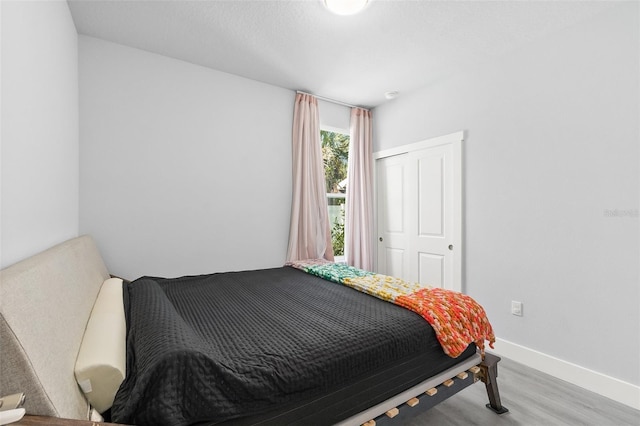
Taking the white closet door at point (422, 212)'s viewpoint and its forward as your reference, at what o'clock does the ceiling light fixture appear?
The ceiling light fixture is roughly at 11 o'clock from the white closet door.

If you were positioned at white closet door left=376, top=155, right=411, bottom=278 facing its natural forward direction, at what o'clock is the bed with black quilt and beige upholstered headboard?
The bed with black quilt and beige upholstered headboard is roughly at 11 o'clock from the white closet door.

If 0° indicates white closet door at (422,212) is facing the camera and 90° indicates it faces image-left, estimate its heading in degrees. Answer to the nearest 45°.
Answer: approximately 45°

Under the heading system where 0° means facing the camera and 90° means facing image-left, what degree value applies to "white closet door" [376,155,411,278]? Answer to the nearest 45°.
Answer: approximately 45°

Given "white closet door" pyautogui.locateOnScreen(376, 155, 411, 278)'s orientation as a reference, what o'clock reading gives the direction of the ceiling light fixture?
The ceiling light fixture is roughly at 11 o'clock from the white closet door.
